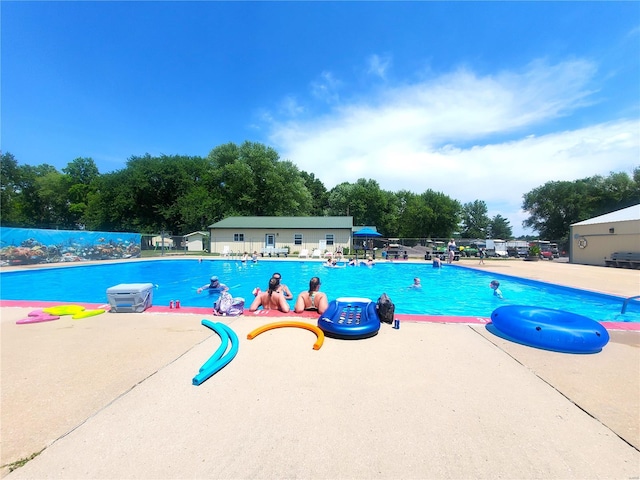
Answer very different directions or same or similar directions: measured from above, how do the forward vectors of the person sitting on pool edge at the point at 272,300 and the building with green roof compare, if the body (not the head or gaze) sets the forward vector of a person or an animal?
very different directions

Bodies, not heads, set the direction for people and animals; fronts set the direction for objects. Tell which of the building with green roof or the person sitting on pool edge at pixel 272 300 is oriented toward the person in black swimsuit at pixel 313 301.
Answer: the building with green roof

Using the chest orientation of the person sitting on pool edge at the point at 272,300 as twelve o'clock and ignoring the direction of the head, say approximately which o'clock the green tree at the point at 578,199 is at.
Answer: The green tree is roughly at 2 o'clock from the person sitting on pool edge.

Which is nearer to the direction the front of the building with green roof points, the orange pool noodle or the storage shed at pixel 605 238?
the orange pool noodle

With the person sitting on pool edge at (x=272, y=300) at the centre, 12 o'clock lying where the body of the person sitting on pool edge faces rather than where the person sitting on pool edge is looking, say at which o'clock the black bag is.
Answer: The black bag is roughly at 4 o'clock from the person sitting on pool edge.

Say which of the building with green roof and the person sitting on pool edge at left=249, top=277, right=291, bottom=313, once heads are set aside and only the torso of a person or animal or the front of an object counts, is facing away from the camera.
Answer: the person sitting on pool edge

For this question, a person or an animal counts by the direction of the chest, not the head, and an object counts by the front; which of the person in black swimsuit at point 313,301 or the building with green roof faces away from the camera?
the person in black swimsuit

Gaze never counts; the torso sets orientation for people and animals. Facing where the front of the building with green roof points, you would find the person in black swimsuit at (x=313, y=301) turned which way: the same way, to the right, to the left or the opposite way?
the opposite way

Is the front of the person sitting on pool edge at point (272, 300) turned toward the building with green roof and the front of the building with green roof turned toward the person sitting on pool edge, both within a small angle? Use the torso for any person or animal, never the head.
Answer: yes

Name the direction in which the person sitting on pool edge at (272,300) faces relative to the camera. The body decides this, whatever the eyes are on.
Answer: away from the camera

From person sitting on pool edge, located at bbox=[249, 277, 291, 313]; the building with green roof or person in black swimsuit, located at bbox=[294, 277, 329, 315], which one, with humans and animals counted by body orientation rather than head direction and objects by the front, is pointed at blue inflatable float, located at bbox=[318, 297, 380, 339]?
the building with green roof

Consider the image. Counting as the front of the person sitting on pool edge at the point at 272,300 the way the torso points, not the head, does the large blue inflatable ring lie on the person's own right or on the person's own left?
on the person's own right

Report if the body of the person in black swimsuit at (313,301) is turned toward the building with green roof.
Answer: yes

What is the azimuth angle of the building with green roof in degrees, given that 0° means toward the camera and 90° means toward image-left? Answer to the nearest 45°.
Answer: approximately 0°

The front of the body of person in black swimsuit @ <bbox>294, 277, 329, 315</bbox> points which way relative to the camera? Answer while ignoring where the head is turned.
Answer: away from the camera
